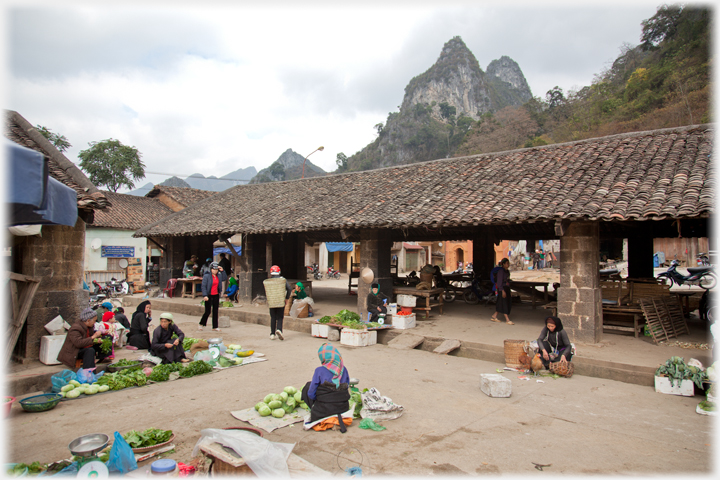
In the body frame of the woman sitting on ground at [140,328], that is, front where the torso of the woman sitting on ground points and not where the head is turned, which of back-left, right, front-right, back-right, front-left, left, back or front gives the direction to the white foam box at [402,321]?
front

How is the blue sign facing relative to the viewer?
toward the camera

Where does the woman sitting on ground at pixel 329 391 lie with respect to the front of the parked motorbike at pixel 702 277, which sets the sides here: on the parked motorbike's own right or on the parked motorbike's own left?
on the parked motorbike's own left

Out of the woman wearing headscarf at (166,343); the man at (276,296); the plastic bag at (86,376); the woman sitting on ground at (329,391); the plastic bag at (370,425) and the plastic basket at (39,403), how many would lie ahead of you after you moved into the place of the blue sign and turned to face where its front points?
6

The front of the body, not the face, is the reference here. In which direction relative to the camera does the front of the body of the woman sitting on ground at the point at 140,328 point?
to the viewer's right

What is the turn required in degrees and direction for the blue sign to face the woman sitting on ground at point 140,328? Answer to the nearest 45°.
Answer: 0° — it already faces them

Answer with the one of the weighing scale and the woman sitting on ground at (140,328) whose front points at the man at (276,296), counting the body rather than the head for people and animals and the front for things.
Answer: the woman sitting on ground

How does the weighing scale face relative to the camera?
toward the camera

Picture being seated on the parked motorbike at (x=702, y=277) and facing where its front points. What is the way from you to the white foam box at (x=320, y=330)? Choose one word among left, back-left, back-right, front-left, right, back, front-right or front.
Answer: front-left

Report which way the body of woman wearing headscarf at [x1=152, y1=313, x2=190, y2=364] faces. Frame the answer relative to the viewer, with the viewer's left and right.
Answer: facing the viewer and to the right of the viewer
